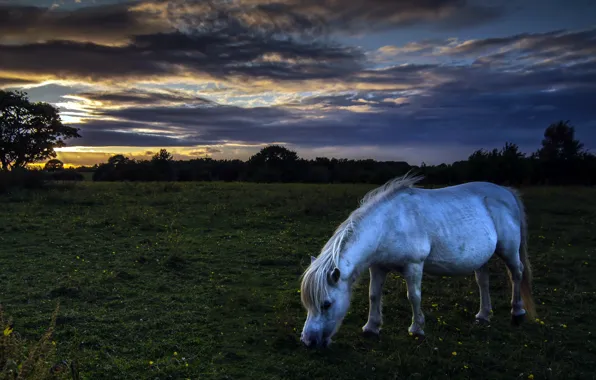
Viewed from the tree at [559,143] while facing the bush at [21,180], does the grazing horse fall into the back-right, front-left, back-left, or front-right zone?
front-left

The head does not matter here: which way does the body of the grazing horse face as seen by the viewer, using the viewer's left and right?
facing the viewer and to the left of the viewer

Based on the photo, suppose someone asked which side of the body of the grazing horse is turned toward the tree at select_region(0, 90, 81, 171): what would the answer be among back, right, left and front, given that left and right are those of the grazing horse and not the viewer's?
right

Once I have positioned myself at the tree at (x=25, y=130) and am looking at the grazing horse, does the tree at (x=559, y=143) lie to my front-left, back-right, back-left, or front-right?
front-left

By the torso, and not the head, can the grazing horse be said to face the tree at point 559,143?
no

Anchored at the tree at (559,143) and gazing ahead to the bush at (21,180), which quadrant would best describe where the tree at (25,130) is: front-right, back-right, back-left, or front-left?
front-right

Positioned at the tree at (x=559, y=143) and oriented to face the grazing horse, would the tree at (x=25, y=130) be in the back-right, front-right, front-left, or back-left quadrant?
front-right

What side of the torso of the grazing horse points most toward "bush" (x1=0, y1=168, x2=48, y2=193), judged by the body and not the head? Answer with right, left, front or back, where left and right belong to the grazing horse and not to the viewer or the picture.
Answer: right

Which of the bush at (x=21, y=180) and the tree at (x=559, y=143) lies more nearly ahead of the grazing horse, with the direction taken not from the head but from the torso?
the bush
